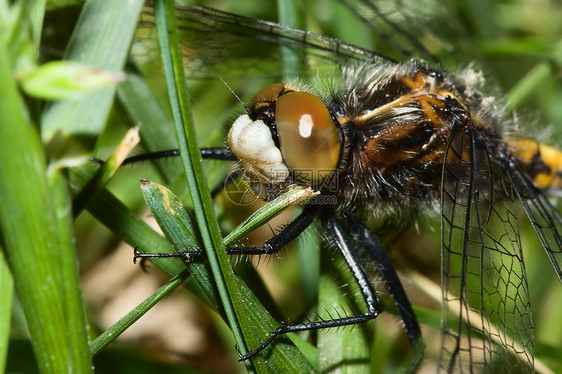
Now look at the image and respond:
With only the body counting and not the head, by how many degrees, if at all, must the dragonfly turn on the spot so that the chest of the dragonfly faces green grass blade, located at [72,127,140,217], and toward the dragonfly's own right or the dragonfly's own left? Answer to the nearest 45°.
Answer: approximately 45° to the dragonfly's own left

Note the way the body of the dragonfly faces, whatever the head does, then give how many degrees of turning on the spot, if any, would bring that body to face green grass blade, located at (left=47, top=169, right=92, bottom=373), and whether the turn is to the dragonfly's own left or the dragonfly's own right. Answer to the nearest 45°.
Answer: approximately 45° to the dragonfly's own left

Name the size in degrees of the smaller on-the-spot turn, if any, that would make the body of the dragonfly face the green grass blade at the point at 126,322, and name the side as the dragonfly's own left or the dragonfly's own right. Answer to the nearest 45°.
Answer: approximately 45° to the dragonfly's own left

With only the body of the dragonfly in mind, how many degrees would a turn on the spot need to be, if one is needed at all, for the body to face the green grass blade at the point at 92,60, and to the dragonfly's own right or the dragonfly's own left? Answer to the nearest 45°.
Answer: approximately 45° to the dragonfly's own left

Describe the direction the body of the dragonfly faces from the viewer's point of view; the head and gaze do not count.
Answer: to the viewer's left

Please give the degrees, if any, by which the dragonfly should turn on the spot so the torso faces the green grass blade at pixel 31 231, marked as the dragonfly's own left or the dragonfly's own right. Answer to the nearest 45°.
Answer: approximately 45° to the dragonfly's own left
